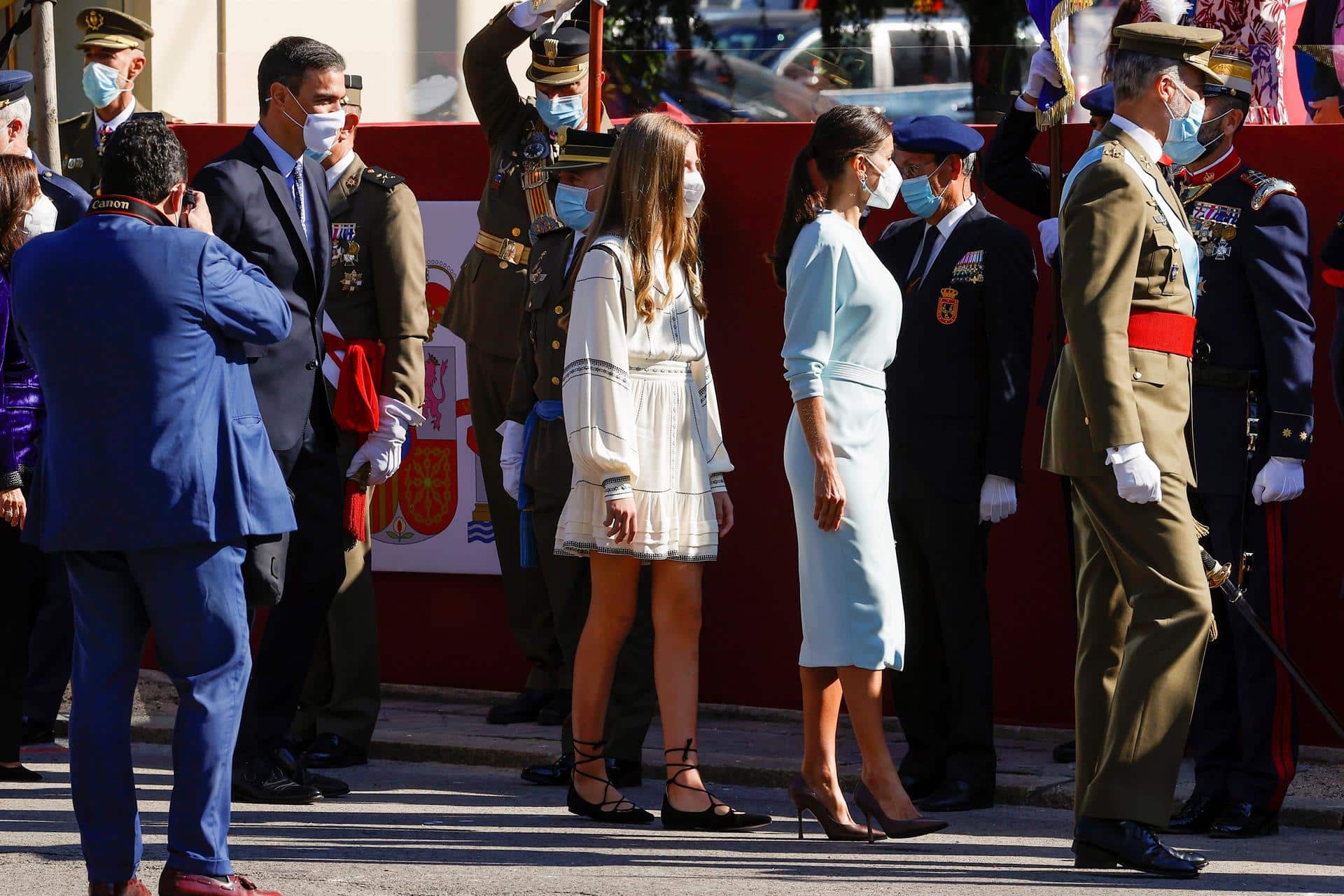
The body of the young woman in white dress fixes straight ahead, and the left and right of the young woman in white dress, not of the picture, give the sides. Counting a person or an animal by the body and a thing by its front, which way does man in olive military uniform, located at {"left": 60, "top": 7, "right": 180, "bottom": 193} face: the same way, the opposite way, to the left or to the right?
to the right

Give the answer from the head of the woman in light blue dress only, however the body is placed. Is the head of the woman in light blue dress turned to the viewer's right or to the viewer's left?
to the viewer's right

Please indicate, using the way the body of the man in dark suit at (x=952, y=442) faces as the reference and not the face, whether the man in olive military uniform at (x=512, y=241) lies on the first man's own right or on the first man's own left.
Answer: on the first man's own right

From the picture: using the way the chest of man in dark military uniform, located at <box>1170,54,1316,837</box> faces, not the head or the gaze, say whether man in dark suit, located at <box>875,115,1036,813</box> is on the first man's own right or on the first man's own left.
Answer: on the first man's own right

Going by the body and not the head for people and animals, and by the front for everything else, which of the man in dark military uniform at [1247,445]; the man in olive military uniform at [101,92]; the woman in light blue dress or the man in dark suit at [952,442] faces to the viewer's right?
the woman in light blue dress

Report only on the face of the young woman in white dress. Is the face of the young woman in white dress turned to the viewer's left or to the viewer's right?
to the viewer's right

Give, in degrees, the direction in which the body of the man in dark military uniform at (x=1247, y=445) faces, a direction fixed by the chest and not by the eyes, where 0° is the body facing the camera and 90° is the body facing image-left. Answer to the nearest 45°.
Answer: approximately 45°

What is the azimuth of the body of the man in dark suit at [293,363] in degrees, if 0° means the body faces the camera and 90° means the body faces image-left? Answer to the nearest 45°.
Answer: approximately 315°

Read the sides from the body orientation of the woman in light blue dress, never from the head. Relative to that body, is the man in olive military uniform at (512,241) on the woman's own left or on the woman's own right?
on the woman's own left
